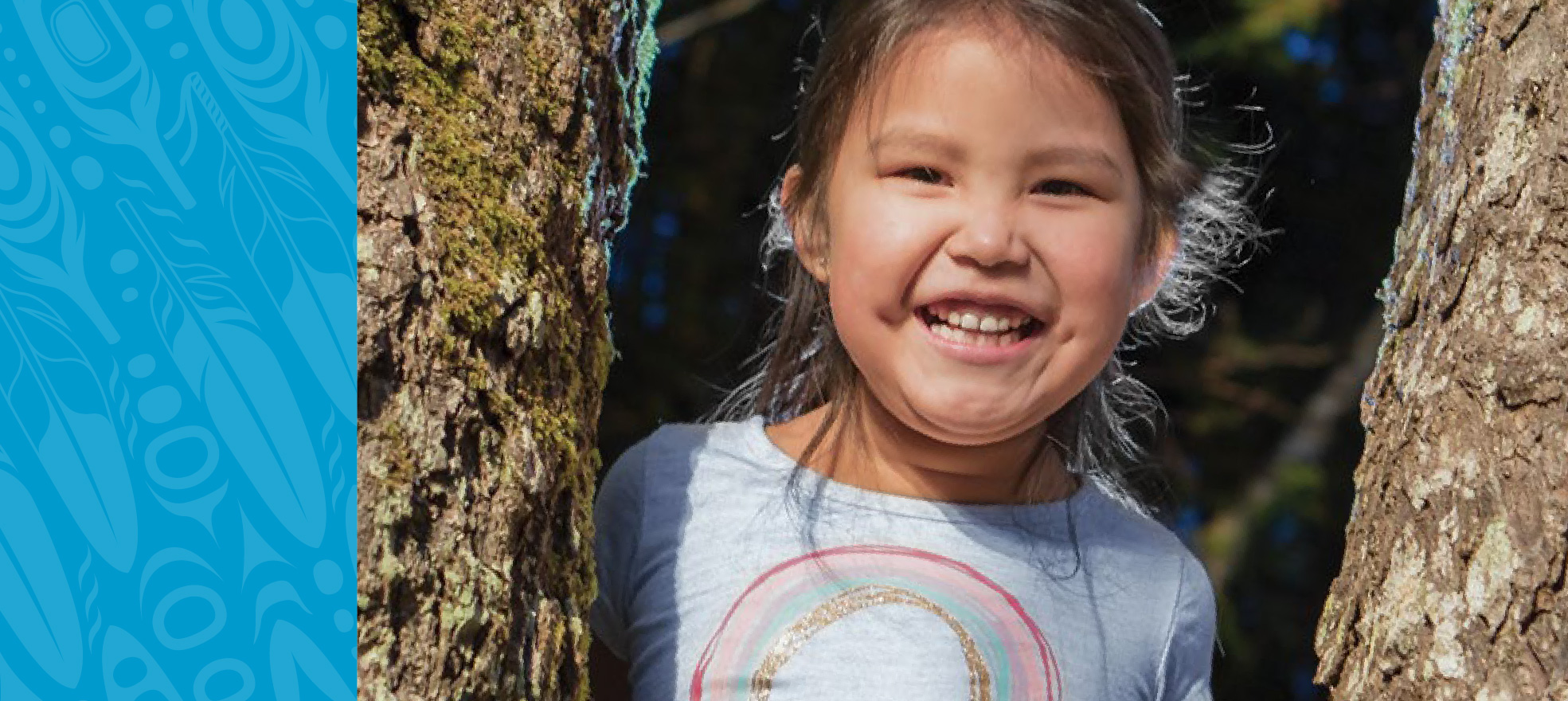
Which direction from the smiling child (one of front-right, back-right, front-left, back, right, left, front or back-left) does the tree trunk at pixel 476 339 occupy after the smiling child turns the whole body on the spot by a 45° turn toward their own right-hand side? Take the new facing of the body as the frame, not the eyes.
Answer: front

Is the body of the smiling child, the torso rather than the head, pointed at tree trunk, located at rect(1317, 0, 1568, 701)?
no

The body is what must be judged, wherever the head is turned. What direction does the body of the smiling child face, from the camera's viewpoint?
toward the camera

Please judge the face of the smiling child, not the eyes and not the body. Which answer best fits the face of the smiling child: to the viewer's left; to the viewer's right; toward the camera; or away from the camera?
toward the camera
